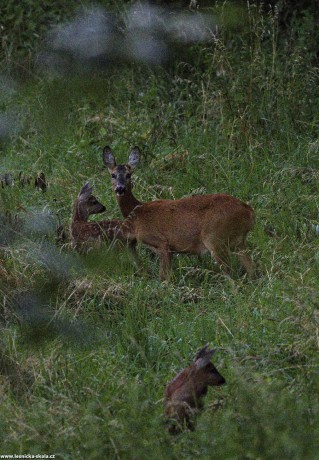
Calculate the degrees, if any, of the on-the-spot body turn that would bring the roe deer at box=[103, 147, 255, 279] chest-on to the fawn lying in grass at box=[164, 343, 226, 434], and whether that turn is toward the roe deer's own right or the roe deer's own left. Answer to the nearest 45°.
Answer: approximately 90° to the roe deer's own left

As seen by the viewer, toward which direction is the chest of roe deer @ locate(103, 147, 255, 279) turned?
to the viewer's left

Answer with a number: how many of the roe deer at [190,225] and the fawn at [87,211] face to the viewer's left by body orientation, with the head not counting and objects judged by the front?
2

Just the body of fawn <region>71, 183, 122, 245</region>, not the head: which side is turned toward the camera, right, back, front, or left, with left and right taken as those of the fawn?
left

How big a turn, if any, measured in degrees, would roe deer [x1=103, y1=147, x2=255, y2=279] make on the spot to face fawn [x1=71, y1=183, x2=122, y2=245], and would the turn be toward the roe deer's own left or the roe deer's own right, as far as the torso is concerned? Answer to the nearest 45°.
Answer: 0° — it already faces it

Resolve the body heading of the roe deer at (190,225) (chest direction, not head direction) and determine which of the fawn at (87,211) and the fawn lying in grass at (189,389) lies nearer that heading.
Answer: the fawn

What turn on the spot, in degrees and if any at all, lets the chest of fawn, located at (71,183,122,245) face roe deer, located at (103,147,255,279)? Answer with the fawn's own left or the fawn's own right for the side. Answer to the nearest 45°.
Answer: approximately 180°

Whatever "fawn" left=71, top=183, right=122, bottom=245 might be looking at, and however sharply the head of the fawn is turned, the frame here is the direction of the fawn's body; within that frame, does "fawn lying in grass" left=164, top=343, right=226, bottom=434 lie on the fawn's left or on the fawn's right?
on the fawn's left
